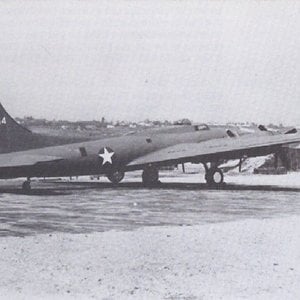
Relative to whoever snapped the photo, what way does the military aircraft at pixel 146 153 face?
facing away from the viewer and to the right of the viewer
